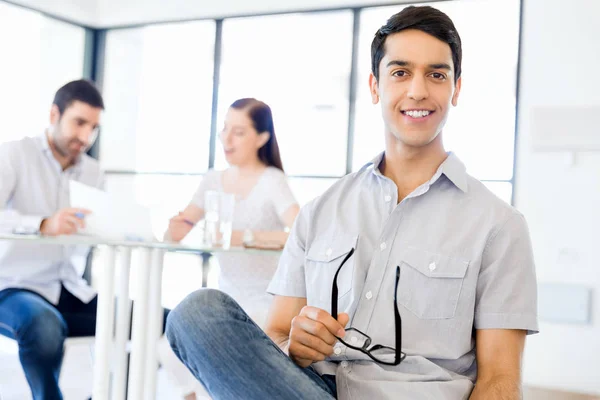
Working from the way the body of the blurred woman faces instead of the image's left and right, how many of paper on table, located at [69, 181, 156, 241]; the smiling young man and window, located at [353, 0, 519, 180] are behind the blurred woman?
1

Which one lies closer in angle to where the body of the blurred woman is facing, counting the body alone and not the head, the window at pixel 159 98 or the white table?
the white table

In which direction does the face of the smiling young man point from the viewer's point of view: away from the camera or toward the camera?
toward the camera

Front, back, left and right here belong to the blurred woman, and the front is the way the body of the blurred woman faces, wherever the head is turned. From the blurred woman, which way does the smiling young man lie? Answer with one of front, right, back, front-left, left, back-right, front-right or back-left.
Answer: front-left

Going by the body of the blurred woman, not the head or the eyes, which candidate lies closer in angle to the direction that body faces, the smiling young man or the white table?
the white table

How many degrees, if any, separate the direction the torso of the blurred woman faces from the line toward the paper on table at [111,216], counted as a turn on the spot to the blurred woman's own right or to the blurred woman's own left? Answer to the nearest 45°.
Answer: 0° — they already face it

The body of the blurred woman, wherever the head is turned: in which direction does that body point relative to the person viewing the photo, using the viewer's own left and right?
facing the viewer and to the left of the viewer

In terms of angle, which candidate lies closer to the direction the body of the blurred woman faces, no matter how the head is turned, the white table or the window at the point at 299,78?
the white table

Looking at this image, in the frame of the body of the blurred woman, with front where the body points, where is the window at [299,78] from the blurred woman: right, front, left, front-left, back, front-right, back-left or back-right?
back-right

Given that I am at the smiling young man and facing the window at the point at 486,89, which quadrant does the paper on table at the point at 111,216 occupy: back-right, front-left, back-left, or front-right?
front-left

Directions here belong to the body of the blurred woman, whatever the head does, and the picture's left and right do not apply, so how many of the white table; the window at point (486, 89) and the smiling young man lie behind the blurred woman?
1

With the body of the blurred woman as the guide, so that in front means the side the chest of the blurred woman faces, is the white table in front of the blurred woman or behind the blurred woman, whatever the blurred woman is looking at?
in front

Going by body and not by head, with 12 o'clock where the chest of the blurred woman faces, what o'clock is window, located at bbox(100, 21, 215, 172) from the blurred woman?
The window is roughly at 4 o'clock from the blurred woman.

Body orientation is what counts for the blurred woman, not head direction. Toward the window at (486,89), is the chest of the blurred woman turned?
no
